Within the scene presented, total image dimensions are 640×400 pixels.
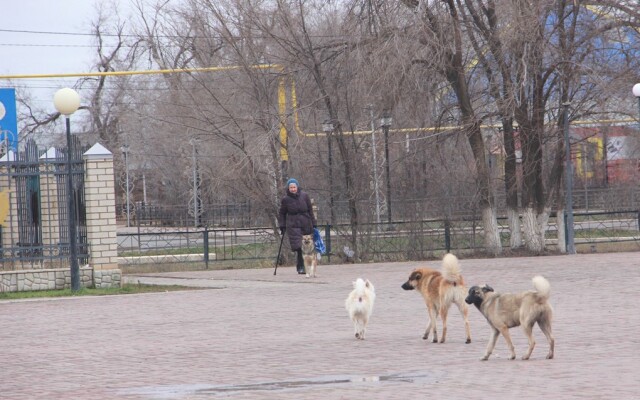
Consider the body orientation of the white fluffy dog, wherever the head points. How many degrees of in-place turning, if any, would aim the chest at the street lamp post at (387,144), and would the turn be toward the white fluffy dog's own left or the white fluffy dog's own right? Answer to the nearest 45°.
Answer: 0° — it already faces it

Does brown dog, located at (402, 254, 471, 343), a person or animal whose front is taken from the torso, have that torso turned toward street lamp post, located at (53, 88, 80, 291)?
yes

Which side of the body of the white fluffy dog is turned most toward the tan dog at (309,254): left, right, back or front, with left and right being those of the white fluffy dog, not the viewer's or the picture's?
front

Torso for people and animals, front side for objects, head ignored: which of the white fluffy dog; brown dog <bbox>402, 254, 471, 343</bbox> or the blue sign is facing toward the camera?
the blue sign

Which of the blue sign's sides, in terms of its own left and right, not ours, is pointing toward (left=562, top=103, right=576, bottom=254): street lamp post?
left

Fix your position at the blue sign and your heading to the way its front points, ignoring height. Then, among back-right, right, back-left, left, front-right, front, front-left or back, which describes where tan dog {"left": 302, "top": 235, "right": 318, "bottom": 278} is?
front-left

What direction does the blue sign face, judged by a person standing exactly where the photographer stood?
facing the viewer

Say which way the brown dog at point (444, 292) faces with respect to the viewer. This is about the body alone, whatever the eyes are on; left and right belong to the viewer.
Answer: facing away from the viewer and to the left of the viewer

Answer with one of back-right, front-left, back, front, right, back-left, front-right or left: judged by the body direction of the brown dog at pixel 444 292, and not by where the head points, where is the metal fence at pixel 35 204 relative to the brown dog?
front

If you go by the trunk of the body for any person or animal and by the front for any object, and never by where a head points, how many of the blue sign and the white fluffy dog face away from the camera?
1

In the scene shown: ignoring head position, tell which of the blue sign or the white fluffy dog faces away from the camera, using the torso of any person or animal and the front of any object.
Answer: the white fluffy dog

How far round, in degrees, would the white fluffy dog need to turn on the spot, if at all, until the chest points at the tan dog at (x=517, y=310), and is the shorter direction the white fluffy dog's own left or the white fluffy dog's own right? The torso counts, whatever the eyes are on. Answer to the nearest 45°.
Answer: approximately 135° to the white fluffy dog's own right

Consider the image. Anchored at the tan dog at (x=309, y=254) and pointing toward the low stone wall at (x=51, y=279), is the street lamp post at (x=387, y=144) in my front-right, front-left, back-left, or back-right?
back-right

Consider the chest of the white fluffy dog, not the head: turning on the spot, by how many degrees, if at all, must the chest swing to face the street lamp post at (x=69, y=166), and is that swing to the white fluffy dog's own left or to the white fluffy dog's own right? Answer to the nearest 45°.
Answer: approximately 45° to the white fluffy dog's own left

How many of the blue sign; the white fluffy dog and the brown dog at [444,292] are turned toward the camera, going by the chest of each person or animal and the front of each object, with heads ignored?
1

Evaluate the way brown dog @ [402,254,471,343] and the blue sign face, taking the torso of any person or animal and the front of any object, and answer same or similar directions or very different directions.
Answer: very different directions

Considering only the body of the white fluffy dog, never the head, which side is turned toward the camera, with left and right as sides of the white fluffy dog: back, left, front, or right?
back

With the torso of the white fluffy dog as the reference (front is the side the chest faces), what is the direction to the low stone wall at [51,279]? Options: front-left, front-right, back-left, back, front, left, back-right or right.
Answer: front-left

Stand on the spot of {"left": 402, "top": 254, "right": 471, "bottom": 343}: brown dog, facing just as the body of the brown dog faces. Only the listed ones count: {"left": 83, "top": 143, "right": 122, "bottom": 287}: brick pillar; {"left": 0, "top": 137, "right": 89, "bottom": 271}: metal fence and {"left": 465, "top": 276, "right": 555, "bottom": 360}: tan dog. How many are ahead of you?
2
